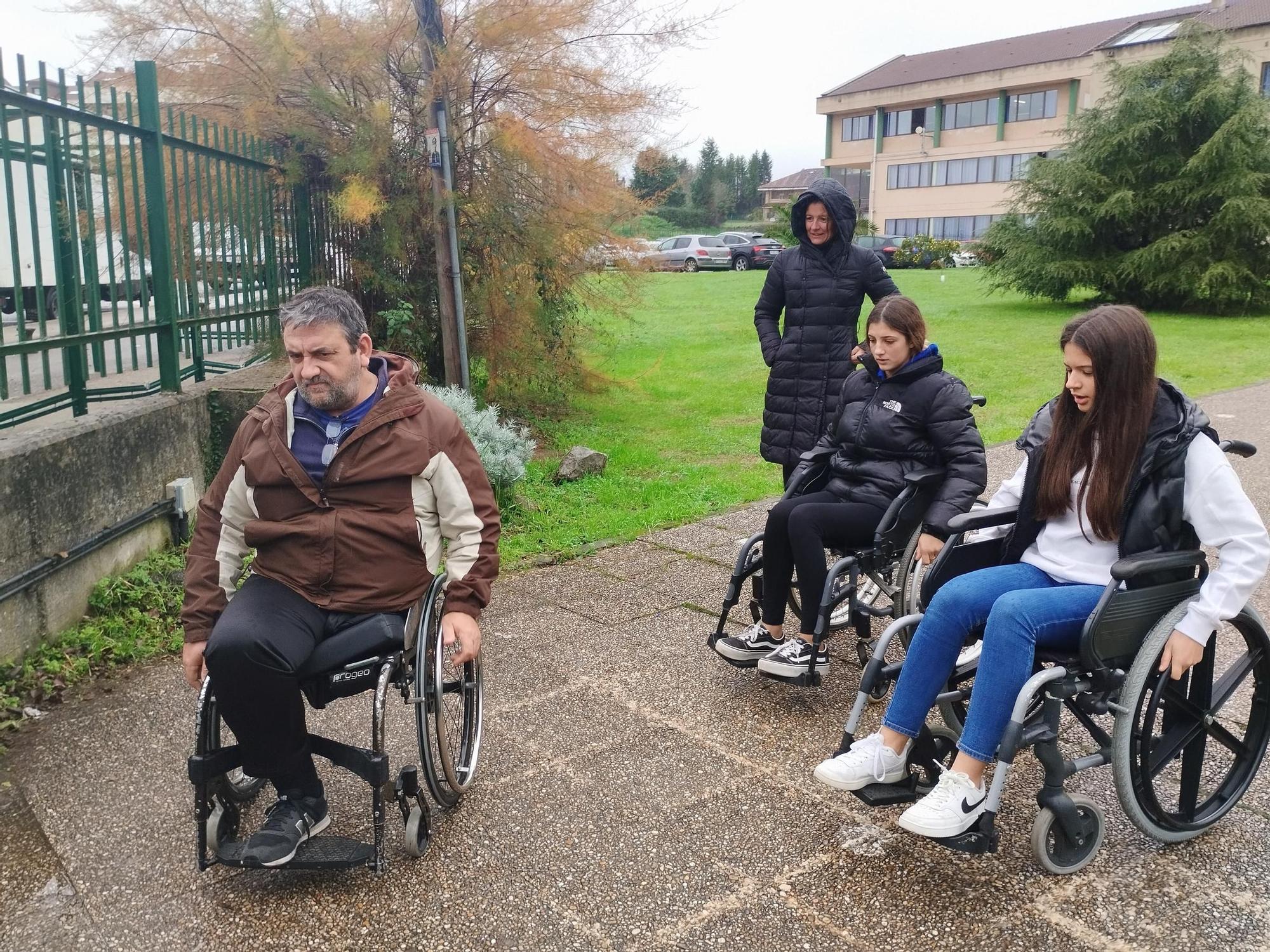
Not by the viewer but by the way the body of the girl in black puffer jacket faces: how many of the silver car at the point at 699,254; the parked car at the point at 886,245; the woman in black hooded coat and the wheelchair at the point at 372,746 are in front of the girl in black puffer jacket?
1

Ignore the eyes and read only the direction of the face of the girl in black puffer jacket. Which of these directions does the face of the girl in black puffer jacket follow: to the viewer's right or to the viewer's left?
to the viewer's left

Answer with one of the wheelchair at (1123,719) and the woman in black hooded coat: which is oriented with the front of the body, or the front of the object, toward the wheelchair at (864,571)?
the woman in black hooded coat

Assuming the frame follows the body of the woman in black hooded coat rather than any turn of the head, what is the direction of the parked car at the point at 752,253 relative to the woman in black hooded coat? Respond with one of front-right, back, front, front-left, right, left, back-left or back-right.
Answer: back

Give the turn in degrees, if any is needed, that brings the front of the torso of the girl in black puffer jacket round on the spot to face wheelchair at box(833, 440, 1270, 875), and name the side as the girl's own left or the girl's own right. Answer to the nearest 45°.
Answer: approximately 90° to the girl's own left

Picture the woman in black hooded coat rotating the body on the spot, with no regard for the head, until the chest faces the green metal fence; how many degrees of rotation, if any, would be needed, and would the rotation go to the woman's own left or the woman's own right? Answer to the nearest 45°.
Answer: approximately 90° to the woman's own right

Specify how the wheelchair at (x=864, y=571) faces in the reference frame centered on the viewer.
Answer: facing the viewer and to the left of the viewer

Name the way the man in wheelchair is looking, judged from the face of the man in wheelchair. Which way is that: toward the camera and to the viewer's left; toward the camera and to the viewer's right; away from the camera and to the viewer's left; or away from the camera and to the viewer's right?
toward the camera and to the viewer's left

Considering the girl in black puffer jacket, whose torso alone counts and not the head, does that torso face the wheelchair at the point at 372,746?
yes

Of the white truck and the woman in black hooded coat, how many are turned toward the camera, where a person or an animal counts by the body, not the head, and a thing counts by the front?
1
